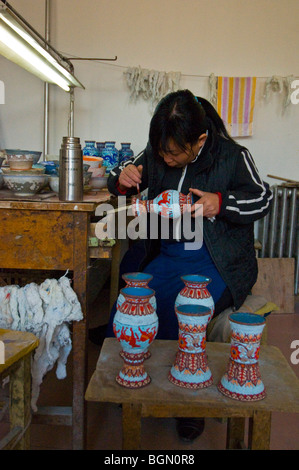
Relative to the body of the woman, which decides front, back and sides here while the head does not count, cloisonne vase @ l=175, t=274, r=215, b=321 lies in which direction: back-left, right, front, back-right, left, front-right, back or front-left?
front-left

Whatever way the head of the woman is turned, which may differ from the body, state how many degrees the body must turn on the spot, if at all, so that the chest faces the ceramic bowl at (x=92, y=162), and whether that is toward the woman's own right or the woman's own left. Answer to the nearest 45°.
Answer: approximately 90° to the woman's own right

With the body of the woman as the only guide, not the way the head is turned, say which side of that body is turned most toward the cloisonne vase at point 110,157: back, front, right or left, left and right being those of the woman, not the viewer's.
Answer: right

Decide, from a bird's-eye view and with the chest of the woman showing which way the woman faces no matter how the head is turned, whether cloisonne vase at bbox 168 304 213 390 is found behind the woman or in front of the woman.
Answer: in front

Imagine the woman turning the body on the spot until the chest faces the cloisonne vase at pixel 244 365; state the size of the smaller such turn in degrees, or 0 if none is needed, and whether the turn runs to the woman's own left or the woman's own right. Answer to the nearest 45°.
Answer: approximately 45° to the woman's own left

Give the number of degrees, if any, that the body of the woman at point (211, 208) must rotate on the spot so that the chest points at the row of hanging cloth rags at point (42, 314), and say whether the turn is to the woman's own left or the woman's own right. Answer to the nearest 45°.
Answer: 0° — they already face it

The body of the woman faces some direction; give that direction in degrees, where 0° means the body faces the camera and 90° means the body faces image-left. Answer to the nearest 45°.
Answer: approximately 45°

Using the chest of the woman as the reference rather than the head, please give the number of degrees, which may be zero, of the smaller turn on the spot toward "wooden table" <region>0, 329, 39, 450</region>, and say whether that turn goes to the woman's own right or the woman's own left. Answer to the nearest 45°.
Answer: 0° — they already face it

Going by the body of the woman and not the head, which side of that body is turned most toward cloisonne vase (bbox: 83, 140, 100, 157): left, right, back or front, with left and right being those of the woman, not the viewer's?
right

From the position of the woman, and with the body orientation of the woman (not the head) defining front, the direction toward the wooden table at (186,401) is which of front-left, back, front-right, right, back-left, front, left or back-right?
front-left

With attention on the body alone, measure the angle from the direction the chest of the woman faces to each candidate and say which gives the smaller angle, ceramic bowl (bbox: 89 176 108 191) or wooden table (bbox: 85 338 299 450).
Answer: the wooden table

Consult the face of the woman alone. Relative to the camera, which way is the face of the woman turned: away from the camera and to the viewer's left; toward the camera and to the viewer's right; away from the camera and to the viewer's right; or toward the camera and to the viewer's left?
toward the camera and to the viewer's left

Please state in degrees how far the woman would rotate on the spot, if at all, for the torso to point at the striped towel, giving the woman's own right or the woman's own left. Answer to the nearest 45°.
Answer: approximately 135° to the woman's own right
